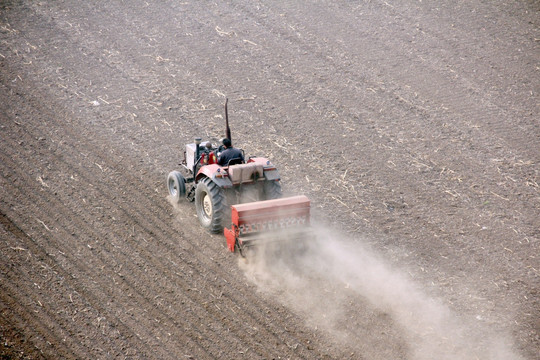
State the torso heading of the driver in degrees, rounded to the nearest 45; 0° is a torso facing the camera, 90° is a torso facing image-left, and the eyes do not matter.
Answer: approximately 135°

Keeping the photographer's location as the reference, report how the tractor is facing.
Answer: facing away from the viewer and to the left of the viewer
